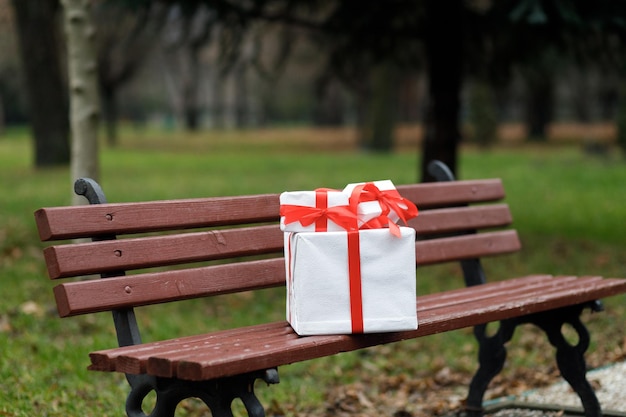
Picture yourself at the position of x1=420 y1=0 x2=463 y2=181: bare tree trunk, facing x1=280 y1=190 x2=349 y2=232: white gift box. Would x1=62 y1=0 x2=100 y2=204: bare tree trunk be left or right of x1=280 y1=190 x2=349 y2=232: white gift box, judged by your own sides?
right

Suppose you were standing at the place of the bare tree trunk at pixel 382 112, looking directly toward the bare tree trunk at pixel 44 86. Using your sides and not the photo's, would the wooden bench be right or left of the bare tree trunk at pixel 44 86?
left

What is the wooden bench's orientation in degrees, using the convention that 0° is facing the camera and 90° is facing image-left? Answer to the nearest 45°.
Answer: approximately 315°

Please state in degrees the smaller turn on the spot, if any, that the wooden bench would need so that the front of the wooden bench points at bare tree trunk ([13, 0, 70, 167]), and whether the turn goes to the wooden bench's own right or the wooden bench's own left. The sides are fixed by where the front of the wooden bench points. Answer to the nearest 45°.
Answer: approximately 135° to the wooden bench's own left

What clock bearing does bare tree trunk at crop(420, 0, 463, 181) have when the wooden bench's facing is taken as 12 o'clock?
The bare tree trunk is roughly at 8 o'clock from the wooden bench.

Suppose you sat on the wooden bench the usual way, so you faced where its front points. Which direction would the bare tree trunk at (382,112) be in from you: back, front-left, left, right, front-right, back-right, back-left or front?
back-left

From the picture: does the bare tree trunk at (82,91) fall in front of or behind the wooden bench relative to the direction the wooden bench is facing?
behind
